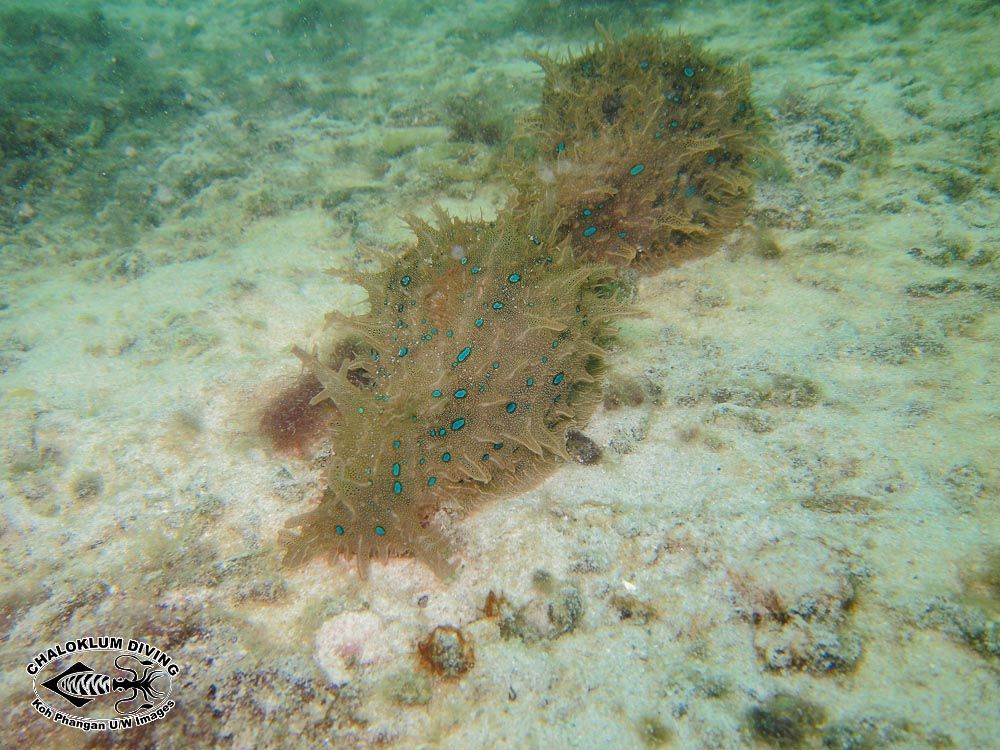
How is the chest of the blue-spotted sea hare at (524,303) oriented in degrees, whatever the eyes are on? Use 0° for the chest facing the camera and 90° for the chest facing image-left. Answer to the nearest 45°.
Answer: approximately 45°
